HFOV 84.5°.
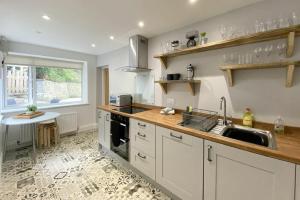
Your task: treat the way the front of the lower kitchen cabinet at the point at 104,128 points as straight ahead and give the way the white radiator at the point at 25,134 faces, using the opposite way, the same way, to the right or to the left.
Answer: to the left

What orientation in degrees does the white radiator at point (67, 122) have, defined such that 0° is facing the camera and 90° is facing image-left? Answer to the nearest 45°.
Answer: approximately 315°

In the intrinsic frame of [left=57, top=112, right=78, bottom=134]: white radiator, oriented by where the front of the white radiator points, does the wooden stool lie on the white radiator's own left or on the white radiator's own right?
on the white radiator's own right

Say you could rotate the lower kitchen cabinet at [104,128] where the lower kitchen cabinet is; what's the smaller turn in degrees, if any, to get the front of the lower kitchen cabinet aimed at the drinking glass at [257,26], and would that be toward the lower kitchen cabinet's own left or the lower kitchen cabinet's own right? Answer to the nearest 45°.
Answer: approximately 90° to the lower kitchen cabinet's own left

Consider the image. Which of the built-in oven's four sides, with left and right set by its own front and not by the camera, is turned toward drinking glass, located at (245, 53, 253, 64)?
left

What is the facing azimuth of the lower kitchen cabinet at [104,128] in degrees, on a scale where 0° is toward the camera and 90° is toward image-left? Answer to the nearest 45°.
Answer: approximately 45°

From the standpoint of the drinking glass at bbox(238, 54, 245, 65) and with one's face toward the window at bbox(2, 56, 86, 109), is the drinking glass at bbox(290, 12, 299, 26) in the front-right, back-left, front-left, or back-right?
back-left

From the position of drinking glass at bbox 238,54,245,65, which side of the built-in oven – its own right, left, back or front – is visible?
left
